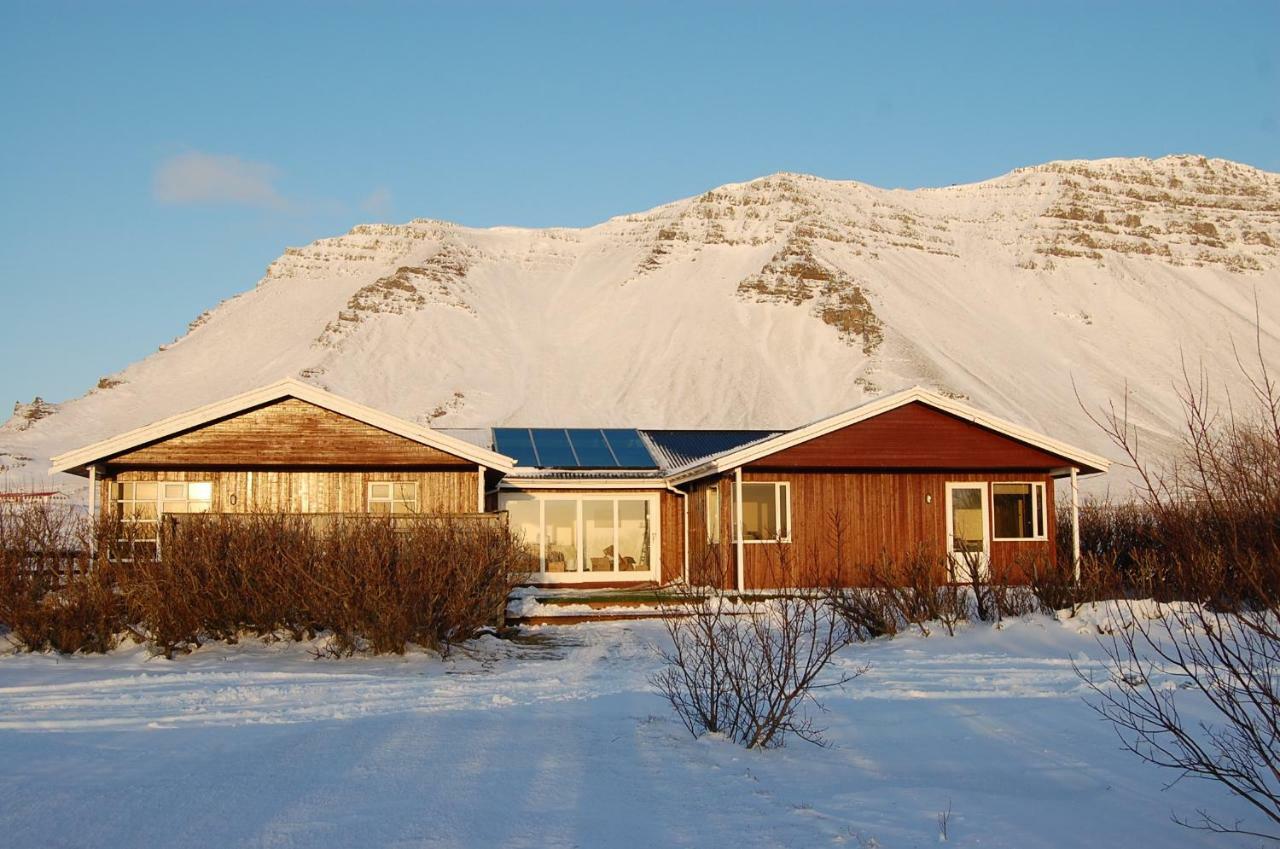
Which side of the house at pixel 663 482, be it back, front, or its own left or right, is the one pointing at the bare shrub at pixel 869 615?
front

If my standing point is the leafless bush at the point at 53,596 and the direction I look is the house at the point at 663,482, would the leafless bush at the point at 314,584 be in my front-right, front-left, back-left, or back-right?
front-right

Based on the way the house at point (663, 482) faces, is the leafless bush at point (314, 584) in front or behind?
in front

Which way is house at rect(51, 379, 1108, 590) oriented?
toward the camera

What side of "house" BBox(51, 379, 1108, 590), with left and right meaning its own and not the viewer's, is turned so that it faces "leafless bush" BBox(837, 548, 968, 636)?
front
